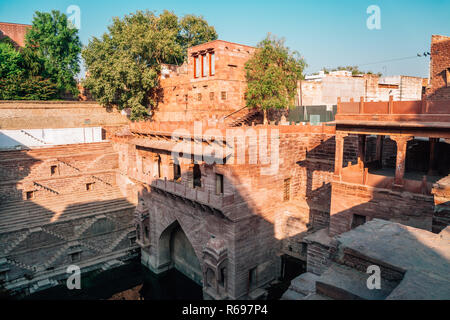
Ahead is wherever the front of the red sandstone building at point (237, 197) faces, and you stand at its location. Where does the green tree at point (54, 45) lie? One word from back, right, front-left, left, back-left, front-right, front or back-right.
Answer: right

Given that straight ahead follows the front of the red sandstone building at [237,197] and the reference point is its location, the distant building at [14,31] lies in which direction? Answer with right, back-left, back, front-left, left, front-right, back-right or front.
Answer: right

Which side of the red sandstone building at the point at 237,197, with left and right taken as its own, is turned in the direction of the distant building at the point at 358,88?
back

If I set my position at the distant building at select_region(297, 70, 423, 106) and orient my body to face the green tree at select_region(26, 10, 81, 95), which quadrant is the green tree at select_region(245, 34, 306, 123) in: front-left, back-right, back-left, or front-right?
front-left

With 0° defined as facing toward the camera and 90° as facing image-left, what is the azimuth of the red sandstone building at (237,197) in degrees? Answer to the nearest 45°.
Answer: approximately 45°
